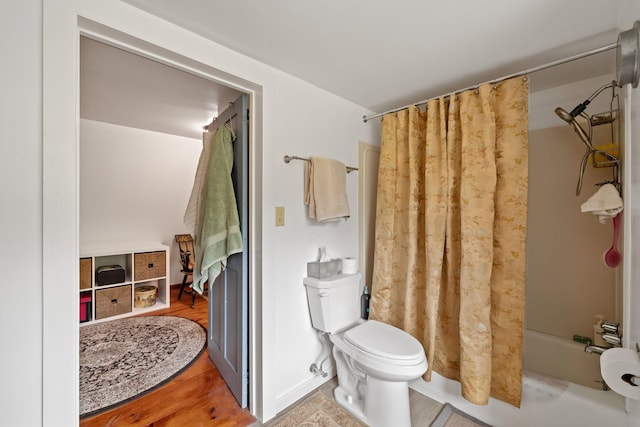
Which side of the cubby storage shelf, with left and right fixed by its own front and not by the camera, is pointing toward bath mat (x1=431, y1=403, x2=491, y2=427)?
front

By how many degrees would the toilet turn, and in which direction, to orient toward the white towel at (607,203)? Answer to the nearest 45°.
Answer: approximately 45° to its left

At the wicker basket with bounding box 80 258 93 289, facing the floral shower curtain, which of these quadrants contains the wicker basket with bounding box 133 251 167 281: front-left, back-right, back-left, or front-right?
front-left

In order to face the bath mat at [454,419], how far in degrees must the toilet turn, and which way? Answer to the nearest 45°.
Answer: approximately 45° to its left

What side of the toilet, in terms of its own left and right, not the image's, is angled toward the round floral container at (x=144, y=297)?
back

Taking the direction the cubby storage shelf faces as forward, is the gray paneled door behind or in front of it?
in front

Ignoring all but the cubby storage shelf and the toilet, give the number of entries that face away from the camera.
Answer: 0

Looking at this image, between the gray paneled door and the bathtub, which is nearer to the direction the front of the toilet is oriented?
the bathtub

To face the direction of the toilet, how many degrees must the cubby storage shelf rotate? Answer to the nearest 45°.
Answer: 0° — it already faces it

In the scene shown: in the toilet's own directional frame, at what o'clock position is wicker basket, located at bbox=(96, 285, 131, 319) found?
The wicker basket is roughly at 5 o'clock from the toilet.

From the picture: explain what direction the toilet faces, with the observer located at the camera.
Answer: facing the viewer and to the right of the viewer

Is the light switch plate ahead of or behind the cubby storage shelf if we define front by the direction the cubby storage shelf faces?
ahead

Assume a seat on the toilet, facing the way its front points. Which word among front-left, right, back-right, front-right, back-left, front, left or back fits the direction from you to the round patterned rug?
back-right
